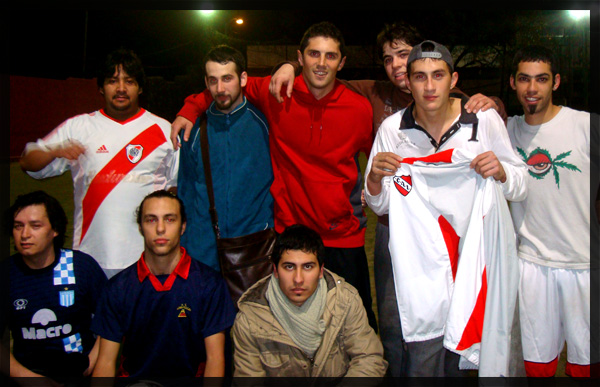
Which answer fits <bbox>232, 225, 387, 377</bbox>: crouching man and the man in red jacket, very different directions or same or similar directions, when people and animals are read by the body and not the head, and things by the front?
same or similar directions

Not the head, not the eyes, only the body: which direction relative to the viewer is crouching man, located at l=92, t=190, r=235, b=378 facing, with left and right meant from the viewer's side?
facing the viewer

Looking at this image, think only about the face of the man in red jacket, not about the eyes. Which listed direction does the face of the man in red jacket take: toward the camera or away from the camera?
toward the camera

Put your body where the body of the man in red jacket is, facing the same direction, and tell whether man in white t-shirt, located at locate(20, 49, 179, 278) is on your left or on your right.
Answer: on your right

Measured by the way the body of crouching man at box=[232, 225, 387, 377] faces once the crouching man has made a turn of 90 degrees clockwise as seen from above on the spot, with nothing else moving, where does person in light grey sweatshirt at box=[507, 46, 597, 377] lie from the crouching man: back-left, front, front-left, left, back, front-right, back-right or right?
back

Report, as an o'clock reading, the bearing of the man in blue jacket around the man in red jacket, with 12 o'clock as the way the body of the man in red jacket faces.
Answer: The man in blue jacket is roughly at 3 o'clock from the man in red jacket.

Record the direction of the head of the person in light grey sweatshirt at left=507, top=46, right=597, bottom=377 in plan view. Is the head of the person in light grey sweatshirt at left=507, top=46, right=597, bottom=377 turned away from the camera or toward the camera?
toward the camera

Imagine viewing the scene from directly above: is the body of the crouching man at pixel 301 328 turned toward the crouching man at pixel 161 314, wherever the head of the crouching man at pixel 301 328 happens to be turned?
no

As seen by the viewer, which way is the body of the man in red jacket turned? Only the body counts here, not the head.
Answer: toward the camera

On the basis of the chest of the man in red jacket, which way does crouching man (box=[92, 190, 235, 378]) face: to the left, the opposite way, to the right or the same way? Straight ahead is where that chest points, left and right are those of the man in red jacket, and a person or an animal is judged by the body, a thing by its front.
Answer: the same way

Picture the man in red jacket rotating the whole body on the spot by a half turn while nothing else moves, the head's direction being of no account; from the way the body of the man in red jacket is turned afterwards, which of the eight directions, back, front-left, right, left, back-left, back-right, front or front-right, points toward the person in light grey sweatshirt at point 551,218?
right

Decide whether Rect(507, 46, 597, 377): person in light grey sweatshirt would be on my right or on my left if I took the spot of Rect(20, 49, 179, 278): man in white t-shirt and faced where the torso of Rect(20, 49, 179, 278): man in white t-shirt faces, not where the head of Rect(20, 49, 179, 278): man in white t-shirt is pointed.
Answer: on my left

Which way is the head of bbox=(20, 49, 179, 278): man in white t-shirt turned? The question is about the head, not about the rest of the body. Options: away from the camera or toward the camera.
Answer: toward the camera
